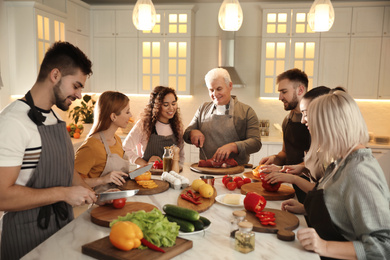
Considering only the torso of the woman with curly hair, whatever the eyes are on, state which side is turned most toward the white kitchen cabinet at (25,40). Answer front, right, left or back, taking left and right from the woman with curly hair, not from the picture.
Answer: back

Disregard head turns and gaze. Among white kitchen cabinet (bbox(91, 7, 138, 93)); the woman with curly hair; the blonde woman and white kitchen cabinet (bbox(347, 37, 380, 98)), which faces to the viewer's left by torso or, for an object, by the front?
the blonde woman

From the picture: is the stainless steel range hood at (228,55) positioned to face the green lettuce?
yes

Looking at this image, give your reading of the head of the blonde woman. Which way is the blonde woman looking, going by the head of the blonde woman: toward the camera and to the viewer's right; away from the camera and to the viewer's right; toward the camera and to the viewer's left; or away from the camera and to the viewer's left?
away from the camera and to the viewer's left

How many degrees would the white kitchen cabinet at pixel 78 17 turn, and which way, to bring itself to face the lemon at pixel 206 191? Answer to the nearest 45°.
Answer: approximately 45° to its right

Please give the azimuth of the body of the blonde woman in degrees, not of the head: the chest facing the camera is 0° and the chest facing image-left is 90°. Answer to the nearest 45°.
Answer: approximately 90°

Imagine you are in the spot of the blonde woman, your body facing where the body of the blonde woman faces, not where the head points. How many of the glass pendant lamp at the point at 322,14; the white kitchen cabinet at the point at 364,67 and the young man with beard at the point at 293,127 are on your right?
3

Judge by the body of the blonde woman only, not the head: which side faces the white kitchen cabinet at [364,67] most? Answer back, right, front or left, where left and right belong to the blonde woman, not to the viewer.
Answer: right

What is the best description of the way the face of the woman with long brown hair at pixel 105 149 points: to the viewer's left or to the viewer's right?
to the viewer's right
